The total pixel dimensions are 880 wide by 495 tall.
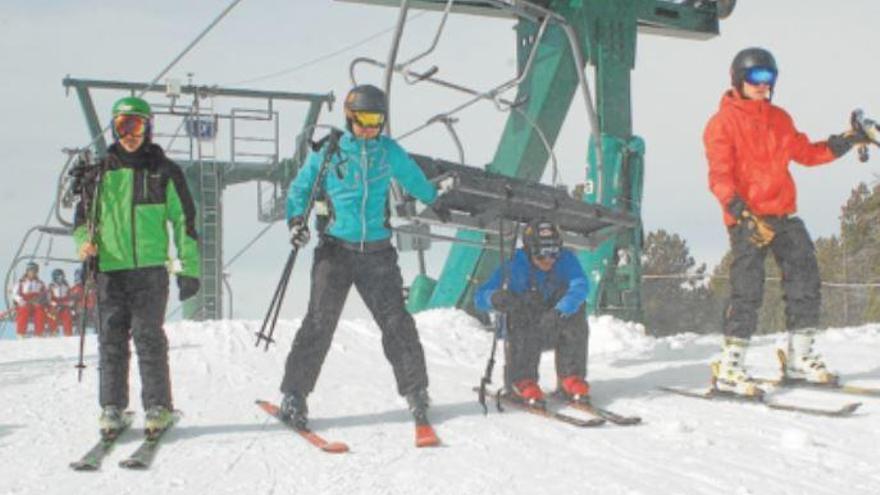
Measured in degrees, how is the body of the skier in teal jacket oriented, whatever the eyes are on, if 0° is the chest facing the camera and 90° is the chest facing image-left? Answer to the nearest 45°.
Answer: approximately 0°

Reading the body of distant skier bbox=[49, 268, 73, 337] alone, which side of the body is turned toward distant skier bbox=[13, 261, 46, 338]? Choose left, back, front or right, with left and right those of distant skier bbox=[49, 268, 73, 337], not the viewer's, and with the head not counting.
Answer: right

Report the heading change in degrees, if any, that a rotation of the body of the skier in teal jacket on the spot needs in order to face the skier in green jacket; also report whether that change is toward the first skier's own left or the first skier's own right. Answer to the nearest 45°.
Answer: approximately 90° to the first skier's own right

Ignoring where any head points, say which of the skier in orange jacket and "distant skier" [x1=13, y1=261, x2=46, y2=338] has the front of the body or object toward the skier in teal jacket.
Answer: the distant skier

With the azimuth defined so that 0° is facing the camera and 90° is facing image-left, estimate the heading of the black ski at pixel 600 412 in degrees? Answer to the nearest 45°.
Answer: approximately 315°

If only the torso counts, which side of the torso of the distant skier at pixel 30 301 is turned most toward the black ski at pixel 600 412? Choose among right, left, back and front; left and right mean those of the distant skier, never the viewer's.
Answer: front

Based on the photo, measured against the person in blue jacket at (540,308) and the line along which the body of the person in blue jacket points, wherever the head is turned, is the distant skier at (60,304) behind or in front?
behind

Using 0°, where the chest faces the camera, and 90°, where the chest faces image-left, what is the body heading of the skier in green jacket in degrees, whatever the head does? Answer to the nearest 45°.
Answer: approximately 0°
